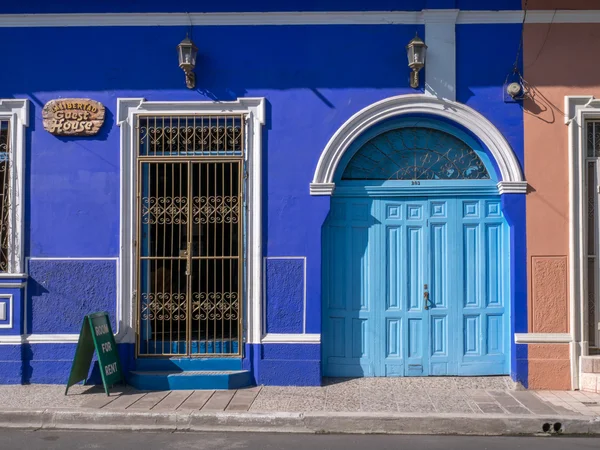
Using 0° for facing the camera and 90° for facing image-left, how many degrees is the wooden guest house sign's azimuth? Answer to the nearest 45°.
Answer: approximately 0°

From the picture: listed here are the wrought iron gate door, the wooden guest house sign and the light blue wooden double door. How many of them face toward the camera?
3

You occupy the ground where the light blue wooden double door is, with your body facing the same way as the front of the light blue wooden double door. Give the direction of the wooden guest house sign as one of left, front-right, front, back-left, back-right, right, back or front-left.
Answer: right

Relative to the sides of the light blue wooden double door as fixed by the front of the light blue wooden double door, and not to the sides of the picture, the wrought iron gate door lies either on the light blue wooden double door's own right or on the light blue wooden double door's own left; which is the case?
on the light blue wooden double door's own right

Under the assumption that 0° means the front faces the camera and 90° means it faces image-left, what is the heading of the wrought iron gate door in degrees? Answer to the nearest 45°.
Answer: approximately 0°

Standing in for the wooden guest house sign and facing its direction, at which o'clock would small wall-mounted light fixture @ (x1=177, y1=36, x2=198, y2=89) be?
The small wall-mounted light fixture is roughly at 10 o'clock from the wooden guest house sign.
